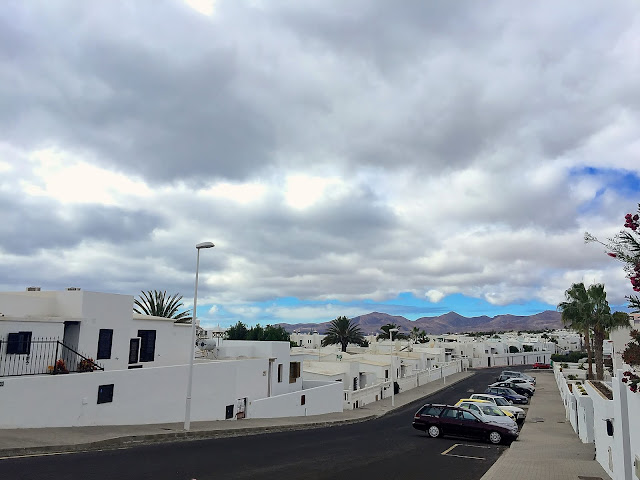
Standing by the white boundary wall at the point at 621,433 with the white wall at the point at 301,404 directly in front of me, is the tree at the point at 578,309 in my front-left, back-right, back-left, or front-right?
front-right

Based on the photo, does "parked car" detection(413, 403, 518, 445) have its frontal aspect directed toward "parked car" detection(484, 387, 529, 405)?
no

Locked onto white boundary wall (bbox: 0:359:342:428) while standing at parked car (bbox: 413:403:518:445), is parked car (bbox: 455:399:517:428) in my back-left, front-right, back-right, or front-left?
back-right

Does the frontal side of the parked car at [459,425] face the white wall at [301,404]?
no

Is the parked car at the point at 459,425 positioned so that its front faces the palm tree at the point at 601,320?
no
